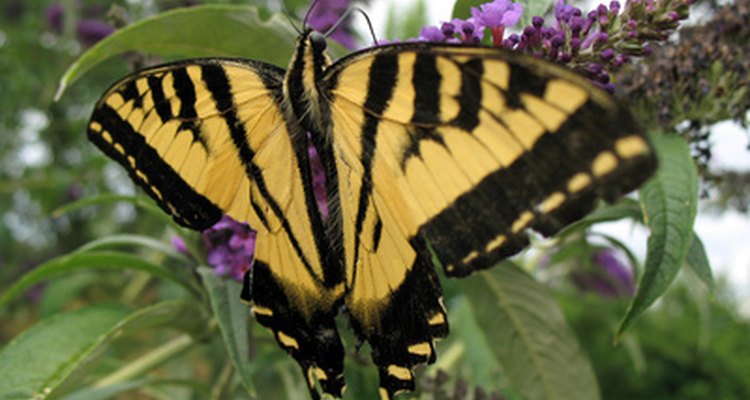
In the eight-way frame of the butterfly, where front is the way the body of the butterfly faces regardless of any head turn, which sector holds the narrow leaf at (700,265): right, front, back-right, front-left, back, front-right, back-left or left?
right

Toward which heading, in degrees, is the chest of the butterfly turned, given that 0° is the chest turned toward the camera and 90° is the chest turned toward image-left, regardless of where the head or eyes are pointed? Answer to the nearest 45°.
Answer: approximately 180°
